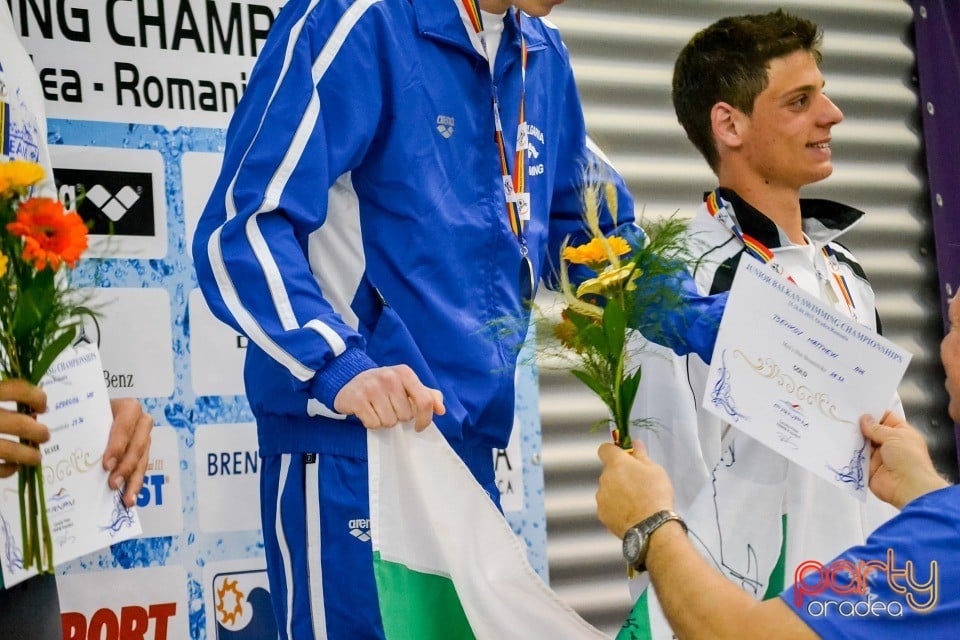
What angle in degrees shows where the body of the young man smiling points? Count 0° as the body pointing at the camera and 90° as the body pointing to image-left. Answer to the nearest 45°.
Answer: approximately 315°

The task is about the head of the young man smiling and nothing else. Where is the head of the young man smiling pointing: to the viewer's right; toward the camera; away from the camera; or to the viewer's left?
to the viewer's right
